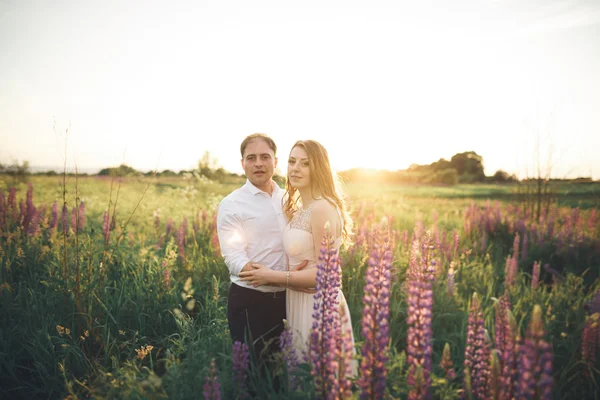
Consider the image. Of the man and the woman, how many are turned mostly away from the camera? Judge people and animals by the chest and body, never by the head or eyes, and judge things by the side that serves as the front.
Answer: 0

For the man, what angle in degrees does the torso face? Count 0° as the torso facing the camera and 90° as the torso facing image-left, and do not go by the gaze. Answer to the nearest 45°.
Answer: approximately 315°

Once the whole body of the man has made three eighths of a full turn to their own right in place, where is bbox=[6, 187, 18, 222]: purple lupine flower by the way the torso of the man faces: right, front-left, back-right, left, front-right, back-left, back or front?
front-right

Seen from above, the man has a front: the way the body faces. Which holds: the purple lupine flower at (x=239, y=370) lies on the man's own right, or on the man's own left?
on the man's own right

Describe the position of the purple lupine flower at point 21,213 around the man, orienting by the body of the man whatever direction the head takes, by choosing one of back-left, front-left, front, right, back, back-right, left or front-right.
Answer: back

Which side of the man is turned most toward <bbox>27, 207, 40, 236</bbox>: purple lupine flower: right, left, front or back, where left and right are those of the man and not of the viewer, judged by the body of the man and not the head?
back

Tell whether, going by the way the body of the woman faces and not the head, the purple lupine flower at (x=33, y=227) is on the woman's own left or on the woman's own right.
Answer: on the woman's own right

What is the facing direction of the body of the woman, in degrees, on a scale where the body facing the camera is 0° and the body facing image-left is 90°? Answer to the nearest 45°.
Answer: approximately 45°

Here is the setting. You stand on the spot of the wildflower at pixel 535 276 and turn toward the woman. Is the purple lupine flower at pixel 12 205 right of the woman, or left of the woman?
right

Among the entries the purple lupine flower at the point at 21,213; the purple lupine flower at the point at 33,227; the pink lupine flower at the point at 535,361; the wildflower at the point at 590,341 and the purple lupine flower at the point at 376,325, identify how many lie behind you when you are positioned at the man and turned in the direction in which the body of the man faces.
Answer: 2

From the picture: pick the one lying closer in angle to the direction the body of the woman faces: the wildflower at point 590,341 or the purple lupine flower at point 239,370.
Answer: the purple lupine flower
